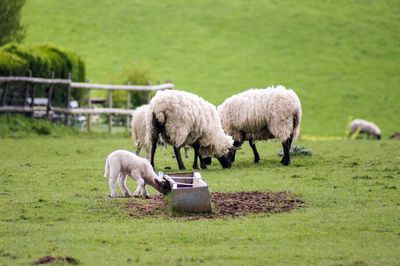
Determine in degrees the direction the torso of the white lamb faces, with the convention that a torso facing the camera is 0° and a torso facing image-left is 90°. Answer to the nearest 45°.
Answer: approximately 270°

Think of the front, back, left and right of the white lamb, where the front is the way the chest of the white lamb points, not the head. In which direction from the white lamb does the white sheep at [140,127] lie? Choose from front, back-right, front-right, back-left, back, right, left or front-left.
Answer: left

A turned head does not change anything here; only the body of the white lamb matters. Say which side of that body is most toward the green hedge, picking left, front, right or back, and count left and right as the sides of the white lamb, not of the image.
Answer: left

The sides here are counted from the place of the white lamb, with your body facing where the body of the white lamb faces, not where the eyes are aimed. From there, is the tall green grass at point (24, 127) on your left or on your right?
on your left

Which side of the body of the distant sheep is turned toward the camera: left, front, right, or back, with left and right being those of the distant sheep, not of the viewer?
right

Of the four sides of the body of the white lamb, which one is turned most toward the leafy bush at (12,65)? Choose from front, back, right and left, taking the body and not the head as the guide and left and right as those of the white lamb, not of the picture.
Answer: left

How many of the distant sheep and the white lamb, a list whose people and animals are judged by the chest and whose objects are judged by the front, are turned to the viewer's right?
2
